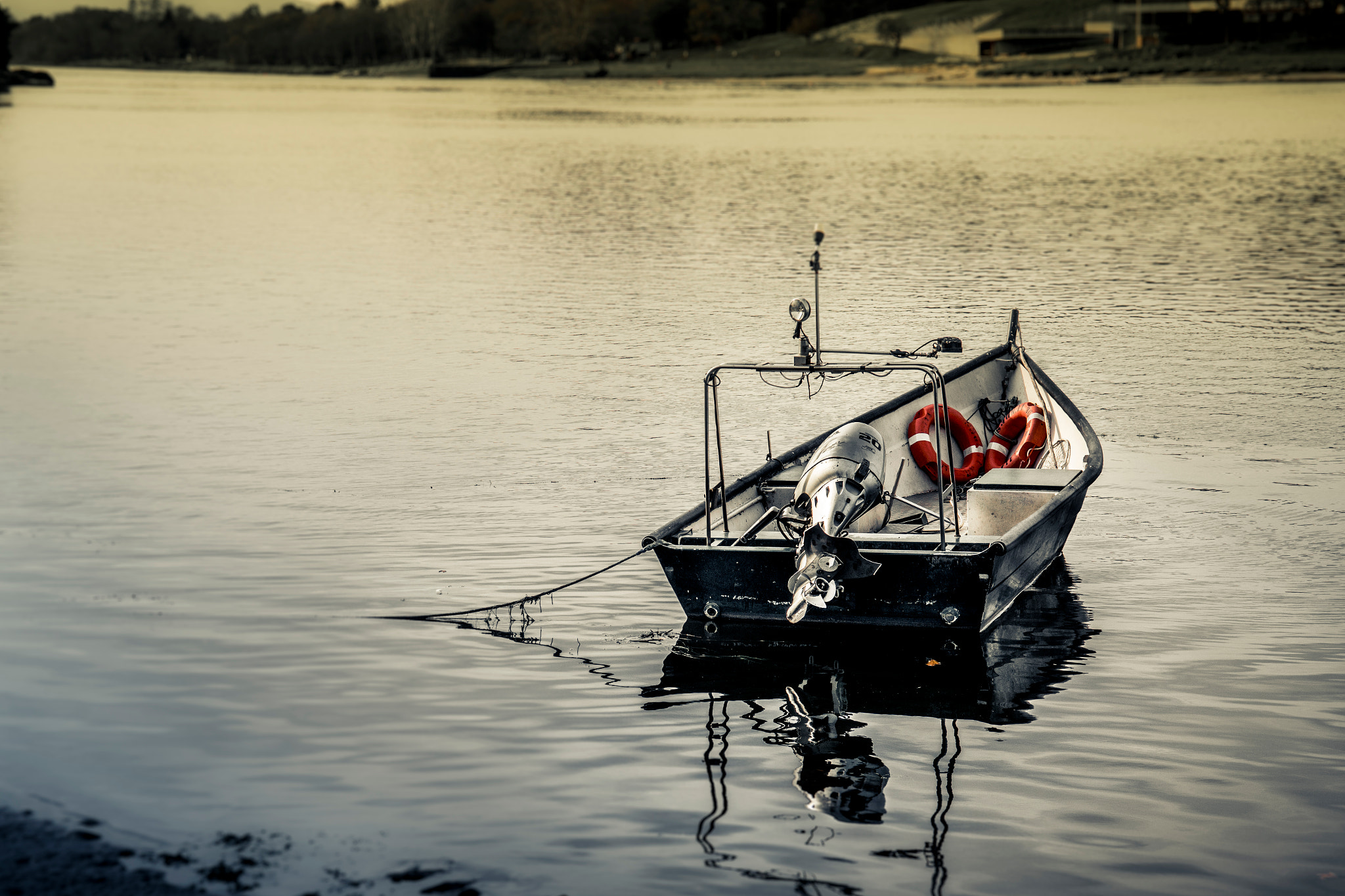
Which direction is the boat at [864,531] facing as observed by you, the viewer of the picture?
facing away from the viewer and to the right of the viewer

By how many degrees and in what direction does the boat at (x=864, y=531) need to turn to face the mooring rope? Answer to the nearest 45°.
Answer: approximately 135° to its left
